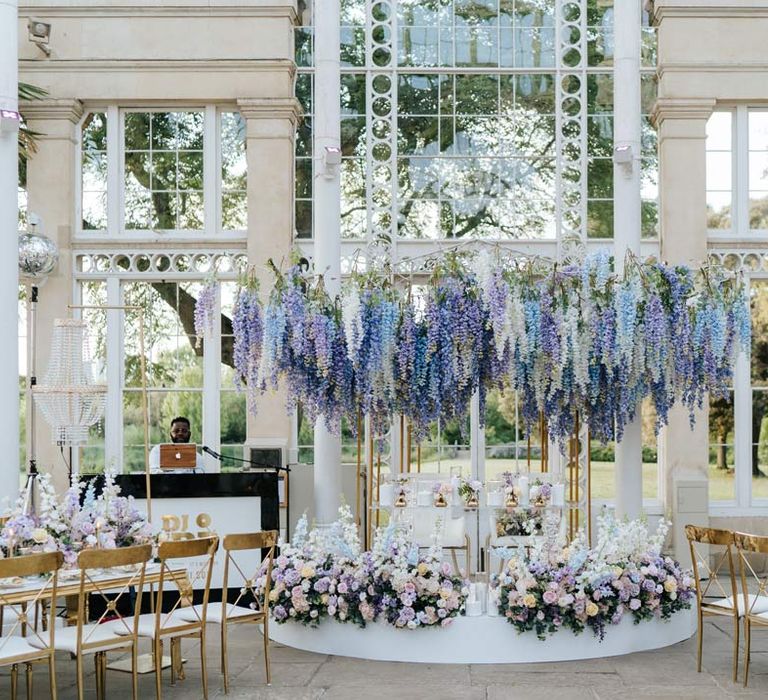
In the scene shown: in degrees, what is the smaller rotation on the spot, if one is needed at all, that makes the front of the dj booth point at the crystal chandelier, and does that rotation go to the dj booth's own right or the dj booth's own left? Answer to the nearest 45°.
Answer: approximately 90° to the dj booth's own right

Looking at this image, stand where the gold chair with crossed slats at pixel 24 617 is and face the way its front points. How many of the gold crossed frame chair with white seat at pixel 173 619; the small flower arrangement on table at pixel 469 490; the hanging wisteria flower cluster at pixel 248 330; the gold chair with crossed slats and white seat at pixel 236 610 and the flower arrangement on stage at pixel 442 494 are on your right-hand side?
5

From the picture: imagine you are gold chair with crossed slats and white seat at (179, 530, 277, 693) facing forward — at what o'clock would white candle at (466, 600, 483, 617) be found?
The white candle is roughly at 4 o'clock from the gold chair with crossed slats and white seat.

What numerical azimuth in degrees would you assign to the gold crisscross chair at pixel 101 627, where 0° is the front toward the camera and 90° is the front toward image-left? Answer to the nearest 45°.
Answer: approximately 135°

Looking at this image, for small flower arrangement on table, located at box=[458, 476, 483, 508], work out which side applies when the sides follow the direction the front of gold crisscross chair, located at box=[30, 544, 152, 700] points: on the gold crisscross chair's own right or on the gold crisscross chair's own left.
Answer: on the gold crisscross chair's own right

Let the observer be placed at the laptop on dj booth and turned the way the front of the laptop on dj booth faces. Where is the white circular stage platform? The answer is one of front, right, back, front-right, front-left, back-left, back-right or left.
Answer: back-right

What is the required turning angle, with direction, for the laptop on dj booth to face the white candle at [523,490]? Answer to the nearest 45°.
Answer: approximately 90° to its right

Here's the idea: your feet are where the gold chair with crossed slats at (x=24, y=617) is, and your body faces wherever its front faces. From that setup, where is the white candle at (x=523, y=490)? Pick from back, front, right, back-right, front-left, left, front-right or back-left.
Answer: right

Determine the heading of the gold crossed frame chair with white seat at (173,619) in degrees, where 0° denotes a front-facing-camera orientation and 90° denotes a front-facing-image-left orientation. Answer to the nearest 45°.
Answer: approximately 135°

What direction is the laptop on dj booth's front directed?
away from the camera

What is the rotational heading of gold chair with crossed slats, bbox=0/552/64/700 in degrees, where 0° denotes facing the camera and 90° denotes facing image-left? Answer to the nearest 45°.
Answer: approximately 135°

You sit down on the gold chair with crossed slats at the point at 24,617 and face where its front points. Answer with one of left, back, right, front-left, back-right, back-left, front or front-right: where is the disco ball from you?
front-right

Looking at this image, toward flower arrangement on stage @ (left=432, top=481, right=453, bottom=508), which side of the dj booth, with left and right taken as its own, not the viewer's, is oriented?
left

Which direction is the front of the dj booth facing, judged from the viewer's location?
facing the viewer
